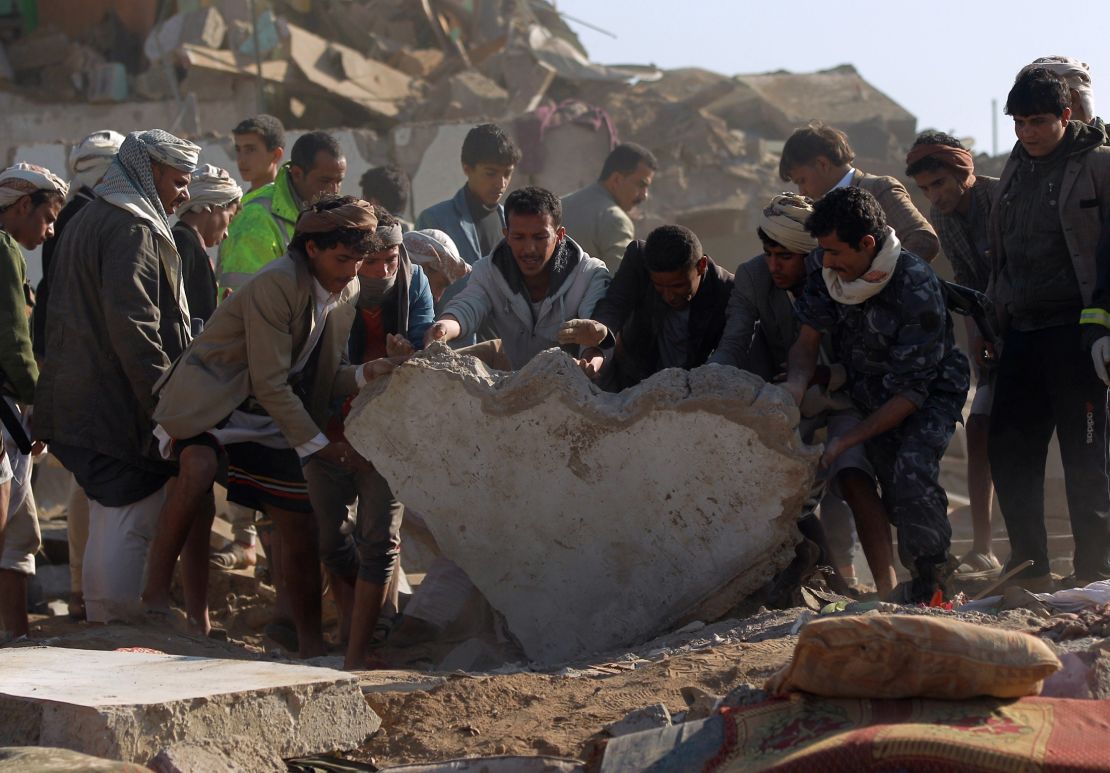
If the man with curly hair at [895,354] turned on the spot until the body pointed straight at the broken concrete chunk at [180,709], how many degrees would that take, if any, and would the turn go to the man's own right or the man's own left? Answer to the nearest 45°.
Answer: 0° — they already face it

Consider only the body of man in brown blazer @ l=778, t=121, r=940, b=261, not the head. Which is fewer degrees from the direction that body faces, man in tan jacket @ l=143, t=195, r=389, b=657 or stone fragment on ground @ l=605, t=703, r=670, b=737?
the man in tan jacket

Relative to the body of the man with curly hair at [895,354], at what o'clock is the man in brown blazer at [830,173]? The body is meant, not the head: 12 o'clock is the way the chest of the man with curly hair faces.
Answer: The man in brown blazer is roughly at 4 o'clock from the man with curly hair.

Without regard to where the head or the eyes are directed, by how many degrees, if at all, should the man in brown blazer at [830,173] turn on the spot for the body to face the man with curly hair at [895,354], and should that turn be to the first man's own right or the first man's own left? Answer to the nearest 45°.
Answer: approximately 90° to the first man's own left

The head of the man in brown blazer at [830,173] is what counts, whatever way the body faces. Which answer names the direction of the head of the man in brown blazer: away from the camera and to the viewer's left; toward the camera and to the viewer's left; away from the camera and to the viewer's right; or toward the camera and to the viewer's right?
toward the camera and to the viewer's left

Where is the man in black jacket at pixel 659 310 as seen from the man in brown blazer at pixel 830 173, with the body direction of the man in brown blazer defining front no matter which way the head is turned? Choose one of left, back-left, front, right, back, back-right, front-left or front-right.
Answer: front-left

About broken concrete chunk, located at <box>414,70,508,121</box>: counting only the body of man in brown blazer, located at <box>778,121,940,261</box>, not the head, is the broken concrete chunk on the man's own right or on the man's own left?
on the man's own right

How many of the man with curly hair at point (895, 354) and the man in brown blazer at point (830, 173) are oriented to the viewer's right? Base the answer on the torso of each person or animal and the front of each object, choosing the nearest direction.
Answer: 0

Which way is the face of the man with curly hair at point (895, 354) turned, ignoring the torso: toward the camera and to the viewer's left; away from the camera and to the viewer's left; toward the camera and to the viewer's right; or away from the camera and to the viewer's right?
toward the camera and to the viewer's left

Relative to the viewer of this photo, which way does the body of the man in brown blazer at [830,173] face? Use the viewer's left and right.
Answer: facing to the left of the viewer

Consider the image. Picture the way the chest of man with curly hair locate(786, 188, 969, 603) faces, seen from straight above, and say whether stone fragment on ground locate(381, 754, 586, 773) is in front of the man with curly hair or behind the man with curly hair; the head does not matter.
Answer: in front
